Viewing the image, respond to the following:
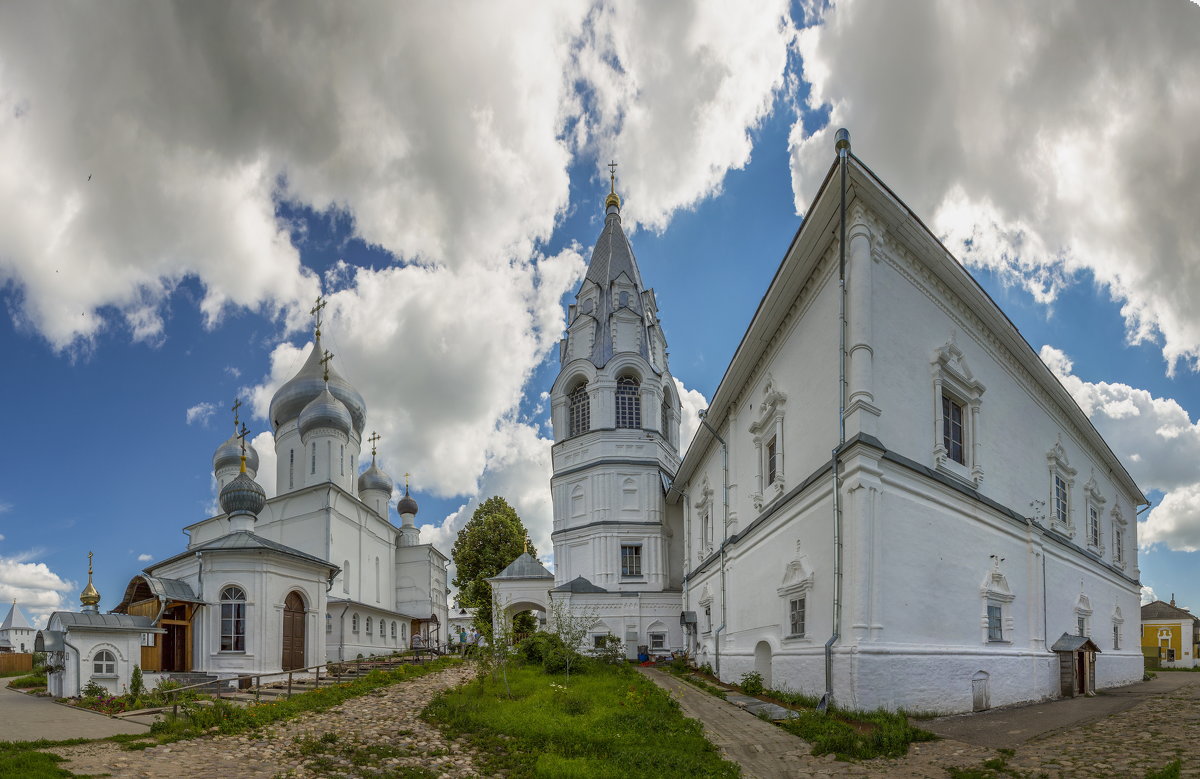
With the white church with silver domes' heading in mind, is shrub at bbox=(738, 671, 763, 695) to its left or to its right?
on its left

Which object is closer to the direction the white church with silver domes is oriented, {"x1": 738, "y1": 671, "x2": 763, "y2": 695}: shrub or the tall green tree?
the shrub

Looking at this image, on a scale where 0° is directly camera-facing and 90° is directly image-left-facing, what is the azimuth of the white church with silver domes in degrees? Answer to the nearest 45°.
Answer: approximately 45°

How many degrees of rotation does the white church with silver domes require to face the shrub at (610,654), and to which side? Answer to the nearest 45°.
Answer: approximately 90° to its left
